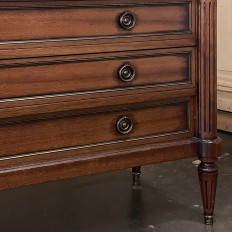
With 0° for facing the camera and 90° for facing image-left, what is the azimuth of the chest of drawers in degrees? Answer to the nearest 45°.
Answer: approximately 315°
